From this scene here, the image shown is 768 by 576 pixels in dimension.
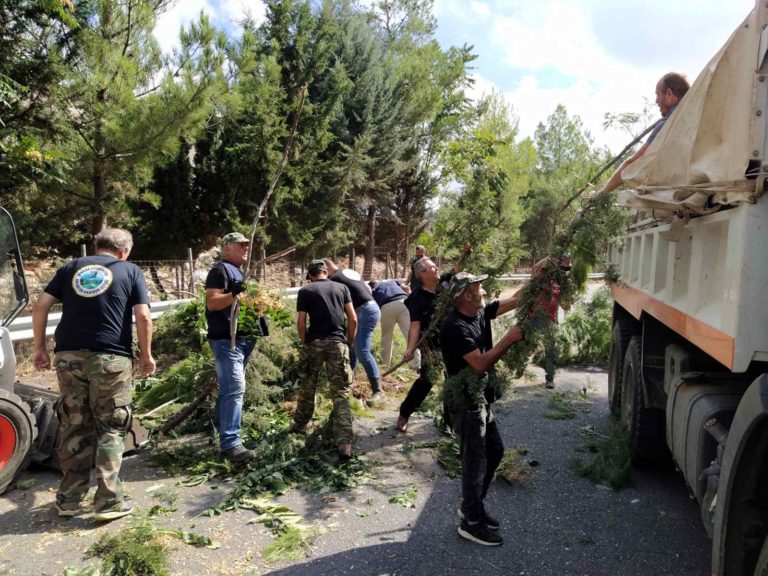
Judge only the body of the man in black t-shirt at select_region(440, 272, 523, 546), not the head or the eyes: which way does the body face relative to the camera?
to the viewer's right

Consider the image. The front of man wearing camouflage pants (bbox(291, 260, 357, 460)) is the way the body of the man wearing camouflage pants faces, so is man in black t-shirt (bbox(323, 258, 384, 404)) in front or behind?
in front

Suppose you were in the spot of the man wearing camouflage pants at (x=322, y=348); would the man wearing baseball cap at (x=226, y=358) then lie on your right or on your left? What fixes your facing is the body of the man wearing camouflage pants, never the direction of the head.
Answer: on your left

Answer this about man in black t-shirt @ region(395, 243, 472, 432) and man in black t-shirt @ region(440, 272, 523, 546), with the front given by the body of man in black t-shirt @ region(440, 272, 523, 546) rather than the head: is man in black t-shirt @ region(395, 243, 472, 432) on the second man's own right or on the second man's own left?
on the second man's own left

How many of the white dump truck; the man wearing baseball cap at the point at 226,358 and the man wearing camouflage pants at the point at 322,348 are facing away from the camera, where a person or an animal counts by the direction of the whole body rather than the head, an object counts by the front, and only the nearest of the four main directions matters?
1

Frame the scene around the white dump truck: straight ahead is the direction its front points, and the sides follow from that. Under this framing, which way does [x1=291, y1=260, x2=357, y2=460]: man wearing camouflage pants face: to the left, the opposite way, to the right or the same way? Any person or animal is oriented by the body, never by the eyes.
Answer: the opposite way

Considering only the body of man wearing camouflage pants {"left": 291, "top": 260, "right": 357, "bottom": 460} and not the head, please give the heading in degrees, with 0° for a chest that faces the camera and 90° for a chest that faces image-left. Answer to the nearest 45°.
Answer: approximately 180°

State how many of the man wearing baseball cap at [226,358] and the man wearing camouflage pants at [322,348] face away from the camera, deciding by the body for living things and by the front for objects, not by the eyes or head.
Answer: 1

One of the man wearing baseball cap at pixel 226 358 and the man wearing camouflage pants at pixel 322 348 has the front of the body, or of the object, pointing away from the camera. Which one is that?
the man wearing camouflage pants

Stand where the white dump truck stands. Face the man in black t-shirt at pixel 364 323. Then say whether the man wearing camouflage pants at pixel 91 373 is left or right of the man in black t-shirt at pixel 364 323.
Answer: left

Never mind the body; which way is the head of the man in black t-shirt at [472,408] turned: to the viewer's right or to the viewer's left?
to the viewer's right

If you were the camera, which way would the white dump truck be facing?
facing the viewer and to the right of the viewer

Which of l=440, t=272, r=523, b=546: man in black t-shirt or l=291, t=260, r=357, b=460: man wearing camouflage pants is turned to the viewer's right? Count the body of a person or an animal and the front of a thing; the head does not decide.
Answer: the man in black t-shirt

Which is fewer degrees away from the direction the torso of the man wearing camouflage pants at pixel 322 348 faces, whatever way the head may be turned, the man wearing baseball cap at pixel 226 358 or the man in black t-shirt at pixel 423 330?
the man in black t-shirt

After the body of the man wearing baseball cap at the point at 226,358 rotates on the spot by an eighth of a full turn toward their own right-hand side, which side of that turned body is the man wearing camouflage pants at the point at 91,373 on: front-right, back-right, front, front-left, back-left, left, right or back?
right

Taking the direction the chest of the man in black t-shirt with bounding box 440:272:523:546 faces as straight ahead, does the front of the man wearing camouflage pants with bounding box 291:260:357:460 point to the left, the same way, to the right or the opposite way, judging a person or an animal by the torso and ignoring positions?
to the left

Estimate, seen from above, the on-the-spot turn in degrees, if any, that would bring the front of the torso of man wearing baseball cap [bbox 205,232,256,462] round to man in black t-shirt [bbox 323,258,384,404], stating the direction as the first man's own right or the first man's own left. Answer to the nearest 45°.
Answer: approximately 45° to the first man's own left
